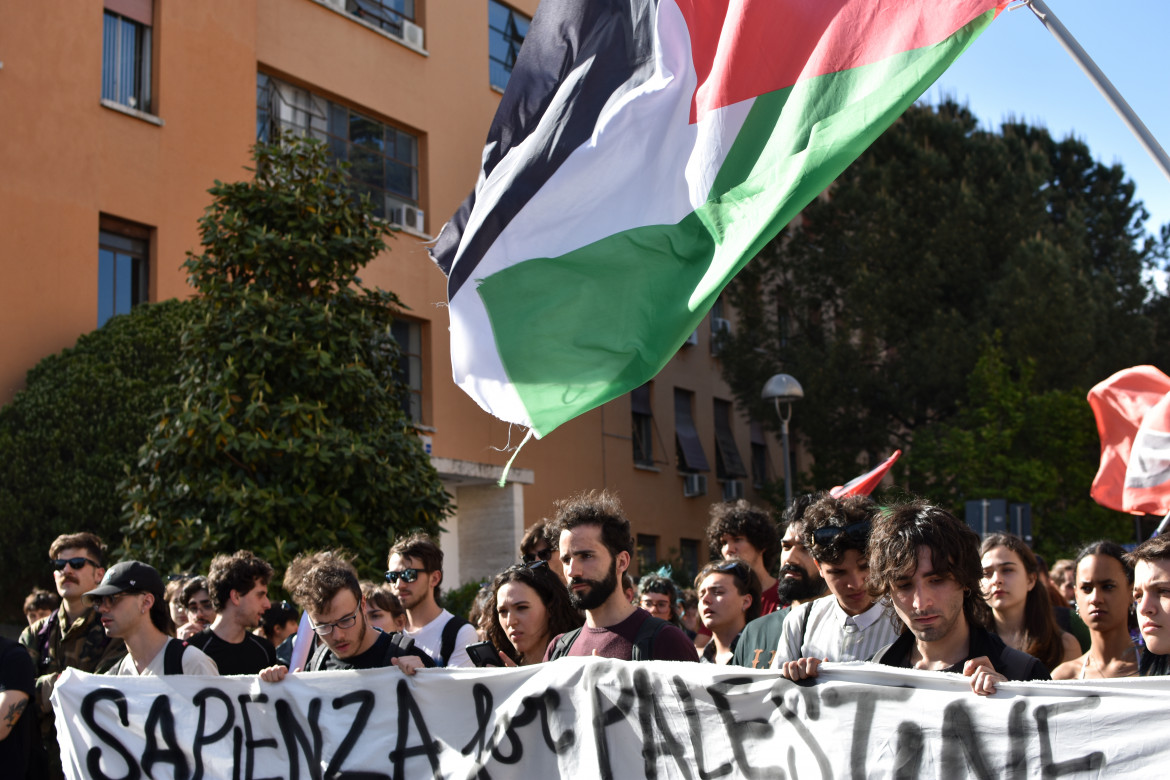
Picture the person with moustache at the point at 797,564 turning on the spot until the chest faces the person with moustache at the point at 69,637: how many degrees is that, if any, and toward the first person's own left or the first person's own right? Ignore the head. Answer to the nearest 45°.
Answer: approximately 45° to the first person's own right

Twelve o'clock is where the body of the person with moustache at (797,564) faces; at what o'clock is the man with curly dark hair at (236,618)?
The man with curly dark hair is roughly at 2 o'clock from the person with moustache.

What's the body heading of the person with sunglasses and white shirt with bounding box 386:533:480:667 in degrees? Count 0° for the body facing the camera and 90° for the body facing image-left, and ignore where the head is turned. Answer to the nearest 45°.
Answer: approximately 45°

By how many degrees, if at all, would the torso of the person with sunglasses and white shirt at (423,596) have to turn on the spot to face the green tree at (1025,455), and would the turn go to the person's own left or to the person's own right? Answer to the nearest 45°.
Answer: approximately 180°

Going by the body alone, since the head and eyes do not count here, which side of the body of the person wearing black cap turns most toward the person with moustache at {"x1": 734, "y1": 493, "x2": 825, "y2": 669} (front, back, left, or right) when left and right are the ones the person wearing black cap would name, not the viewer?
left

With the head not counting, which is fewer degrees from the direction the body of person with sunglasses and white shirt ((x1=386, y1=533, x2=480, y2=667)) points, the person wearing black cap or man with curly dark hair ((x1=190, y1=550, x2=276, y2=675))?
the person wearing black cap

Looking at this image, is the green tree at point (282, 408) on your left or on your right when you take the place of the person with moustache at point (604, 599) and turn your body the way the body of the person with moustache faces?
on your right

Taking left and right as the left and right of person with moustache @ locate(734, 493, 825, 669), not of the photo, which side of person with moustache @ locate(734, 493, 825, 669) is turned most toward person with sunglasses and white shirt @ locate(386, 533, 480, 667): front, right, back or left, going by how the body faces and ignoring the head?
right

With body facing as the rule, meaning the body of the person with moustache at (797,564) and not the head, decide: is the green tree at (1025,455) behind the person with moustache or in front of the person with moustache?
behind
